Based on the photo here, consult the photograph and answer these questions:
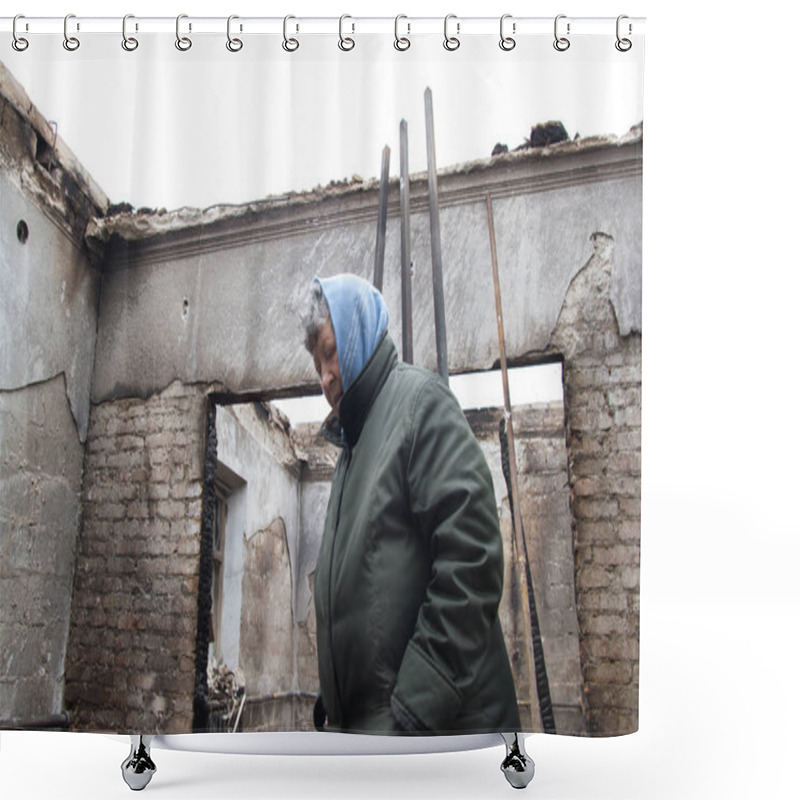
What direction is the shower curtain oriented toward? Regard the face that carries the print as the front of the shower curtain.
toward the camera

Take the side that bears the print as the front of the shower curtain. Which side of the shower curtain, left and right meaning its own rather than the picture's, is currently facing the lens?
front
